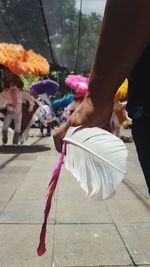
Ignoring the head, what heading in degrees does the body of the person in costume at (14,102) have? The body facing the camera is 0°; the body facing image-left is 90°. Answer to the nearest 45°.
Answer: approximately 0°

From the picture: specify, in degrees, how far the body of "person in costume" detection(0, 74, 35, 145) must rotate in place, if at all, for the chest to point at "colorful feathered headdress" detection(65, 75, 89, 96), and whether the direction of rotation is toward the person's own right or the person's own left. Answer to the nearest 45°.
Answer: approximately 90° to the person's own left

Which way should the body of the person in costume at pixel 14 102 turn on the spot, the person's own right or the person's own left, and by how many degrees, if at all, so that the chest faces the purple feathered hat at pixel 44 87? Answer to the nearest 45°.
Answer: approximately 135° to the person's own left

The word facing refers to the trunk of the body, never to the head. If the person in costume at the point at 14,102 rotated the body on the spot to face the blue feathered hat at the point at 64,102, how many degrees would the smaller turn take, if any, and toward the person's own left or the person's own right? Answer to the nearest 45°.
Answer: approximately 135° to the person's own left
